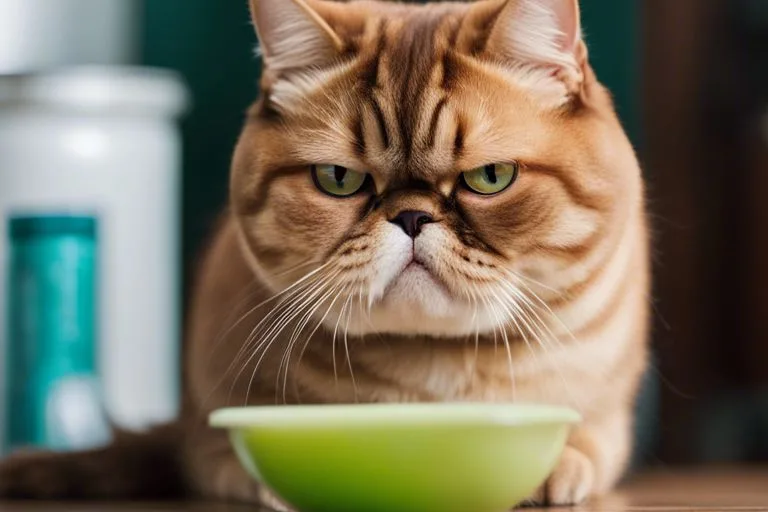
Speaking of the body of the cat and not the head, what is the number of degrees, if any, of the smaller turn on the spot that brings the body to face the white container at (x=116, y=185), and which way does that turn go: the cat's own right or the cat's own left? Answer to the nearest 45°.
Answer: approximately 135° to the cat's own right

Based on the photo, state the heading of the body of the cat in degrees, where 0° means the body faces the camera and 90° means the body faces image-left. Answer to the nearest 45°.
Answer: approximately 0°

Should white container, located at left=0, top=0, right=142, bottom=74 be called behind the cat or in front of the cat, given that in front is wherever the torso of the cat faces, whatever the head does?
behind
